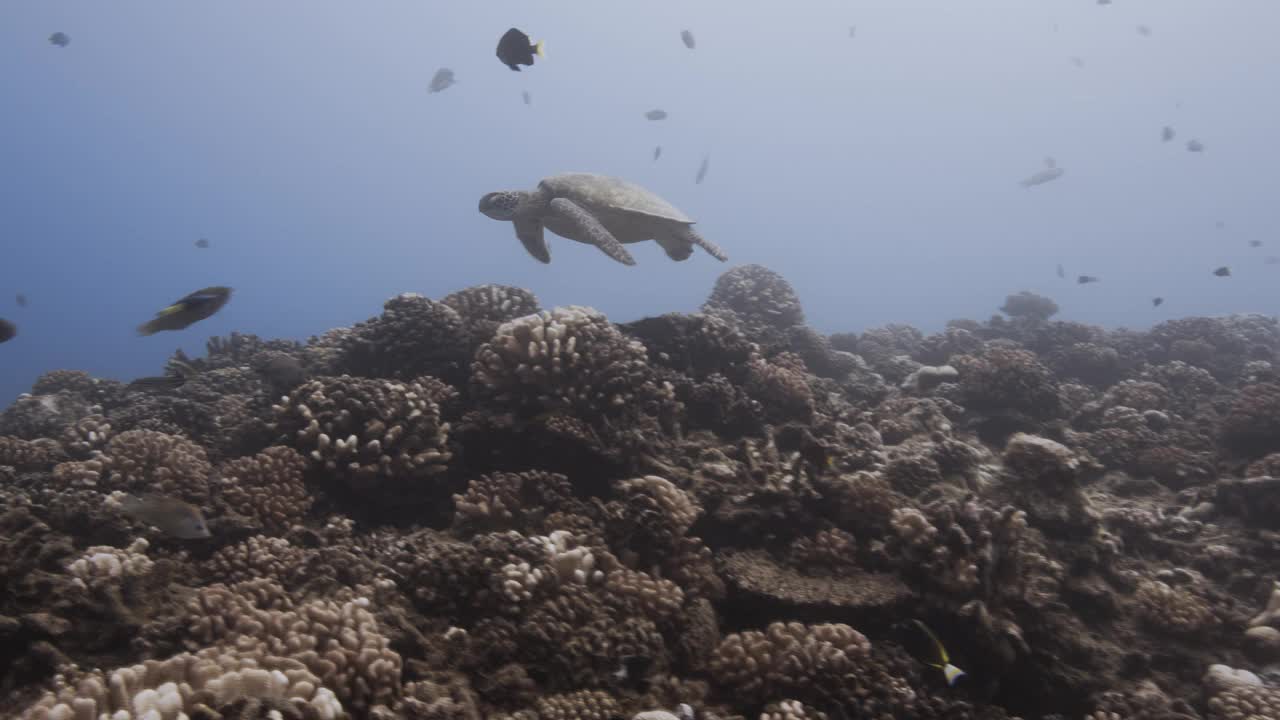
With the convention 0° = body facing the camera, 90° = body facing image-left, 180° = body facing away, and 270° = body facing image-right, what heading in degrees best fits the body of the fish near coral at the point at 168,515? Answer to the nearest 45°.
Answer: approximately 270°

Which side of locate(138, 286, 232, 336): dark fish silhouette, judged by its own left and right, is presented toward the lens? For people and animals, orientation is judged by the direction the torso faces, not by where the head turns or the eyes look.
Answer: right

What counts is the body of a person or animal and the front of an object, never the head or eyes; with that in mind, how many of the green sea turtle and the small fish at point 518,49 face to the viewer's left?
2

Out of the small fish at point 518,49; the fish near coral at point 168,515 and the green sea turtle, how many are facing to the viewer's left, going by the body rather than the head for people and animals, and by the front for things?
2

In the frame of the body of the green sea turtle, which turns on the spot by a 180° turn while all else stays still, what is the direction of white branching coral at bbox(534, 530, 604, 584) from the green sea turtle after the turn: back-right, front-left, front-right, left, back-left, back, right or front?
right

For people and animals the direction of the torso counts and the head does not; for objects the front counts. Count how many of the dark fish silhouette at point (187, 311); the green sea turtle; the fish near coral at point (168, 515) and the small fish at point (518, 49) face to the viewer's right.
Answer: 2

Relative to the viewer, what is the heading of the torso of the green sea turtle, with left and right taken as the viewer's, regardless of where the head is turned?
facing to the left of the viewer

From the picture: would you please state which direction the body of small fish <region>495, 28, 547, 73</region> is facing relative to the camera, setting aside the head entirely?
to the viewer's left

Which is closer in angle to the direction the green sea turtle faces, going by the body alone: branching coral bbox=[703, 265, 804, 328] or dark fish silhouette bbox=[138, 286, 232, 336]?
the dark fish silhouette
